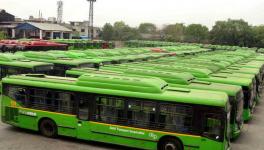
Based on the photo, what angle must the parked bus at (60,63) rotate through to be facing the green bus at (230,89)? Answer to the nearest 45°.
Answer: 0° — it already faces it

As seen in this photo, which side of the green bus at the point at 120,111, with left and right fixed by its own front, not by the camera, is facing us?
right

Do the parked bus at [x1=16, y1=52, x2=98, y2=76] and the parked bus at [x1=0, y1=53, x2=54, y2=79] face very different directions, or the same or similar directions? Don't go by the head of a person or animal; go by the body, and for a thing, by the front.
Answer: same or similar directions

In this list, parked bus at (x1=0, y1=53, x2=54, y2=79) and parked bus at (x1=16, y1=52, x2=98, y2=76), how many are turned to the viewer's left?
0

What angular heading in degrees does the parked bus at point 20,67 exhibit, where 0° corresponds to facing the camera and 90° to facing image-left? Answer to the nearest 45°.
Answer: approximately 315°

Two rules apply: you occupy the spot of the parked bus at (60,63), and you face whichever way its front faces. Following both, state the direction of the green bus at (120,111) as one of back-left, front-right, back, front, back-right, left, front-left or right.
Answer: front-right

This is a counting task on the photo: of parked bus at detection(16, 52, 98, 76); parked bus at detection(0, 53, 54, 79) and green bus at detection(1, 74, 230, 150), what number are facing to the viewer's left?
0

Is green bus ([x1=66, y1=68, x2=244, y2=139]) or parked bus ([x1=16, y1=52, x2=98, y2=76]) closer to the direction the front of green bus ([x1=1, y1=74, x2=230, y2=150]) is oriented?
the green bus

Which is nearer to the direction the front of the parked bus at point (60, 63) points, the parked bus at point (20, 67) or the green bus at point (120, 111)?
the green bus

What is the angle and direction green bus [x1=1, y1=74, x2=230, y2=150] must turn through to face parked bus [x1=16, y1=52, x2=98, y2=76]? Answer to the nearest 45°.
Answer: approximately 90° to its left

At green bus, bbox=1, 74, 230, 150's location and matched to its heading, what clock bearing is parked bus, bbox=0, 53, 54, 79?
The parked bus is roughly at 8 o'clock from the green bus.

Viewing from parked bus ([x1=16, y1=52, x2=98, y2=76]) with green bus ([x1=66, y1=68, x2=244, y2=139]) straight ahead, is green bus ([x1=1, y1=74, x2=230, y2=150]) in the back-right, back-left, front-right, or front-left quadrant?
front-right

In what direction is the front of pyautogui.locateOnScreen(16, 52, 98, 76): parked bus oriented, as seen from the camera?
facing the viewer and to the right of the viewer

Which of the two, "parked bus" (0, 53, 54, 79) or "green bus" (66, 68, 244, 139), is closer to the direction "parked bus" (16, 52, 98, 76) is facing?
the green bus

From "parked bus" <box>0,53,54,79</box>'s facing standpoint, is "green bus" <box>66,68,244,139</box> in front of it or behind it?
in front
